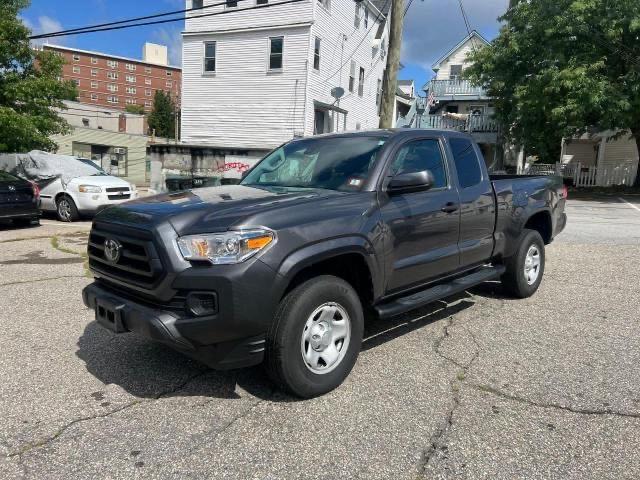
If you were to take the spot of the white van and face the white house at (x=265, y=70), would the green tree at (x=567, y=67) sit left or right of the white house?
right

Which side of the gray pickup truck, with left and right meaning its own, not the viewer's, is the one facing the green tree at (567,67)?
back

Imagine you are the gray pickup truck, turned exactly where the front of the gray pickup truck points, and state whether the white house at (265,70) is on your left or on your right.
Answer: on your right

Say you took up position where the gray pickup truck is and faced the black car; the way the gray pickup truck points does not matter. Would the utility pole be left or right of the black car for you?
right

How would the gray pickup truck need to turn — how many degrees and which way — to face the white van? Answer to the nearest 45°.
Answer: approximately 90° to its right

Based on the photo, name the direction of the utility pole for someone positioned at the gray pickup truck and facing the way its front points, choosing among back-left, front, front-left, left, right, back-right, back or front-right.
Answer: back-right

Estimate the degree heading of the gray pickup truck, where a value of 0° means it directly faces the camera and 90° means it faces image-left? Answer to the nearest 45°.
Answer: approximately 45°

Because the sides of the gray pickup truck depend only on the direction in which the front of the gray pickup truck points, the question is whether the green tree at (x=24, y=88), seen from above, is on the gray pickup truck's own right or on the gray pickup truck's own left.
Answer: on the gray pickup truck's own right

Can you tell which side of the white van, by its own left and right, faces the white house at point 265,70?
left

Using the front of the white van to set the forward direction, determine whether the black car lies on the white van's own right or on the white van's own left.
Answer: on the white van's own right
